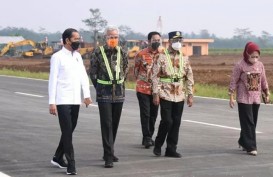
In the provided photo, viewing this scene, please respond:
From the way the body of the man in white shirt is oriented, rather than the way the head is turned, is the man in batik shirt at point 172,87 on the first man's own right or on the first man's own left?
on the first man's own left

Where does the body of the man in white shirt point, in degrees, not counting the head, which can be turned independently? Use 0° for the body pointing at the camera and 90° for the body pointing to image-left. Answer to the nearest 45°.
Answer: approximately 315°

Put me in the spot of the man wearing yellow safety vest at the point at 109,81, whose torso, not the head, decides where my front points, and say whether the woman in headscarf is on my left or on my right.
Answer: on my left

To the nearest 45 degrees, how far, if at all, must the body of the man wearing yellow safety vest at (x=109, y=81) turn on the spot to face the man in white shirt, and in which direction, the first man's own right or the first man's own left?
approximately 45° to the first man's own right

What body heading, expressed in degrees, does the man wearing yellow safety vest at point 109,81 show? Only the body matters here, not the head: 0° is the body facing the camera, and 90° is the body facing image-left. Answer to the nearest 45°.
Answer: approximately 0°

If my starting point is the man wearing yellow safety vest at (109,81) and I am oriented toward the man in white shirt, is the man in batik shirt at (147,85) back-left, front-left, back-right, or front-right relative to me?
back-right

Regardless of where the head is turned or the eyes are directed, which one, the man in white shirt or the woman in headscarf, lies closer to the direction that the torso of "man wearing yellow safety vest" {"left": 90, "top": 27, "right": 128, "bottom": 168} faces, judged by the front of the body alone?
the man in white shirt

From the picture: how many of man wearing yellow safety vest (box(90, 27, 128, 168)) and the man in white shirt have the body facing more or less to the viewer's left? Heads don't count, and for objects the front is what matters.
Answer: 0

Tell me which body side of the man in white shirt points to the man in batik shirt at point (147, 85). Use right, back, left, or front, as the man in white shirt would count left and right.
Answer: left

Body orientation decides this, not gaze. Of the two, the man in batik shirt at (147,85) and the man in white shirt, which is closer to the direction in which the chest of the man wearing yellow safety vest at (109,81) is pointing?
the man in white shirt
